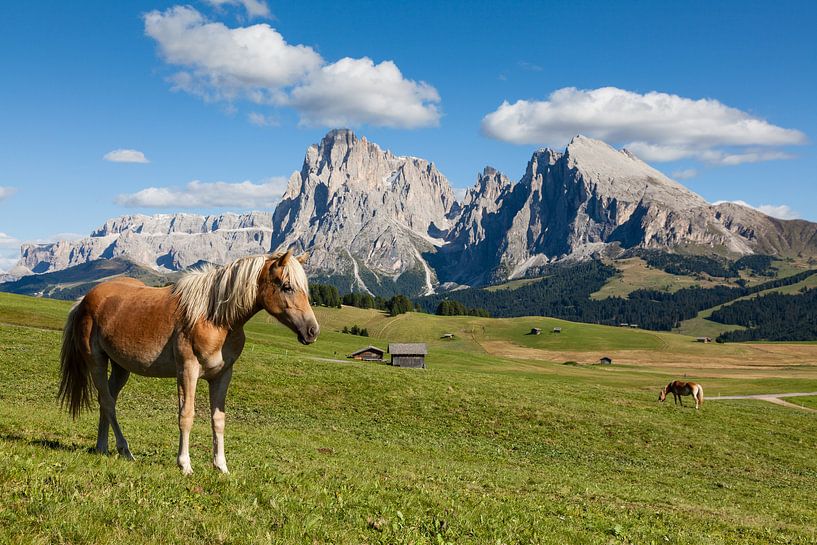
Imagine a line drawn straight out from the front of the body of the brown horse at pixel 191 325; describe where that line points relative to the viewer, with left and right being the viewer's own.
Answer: facing the viewer and to the right of the viewer
